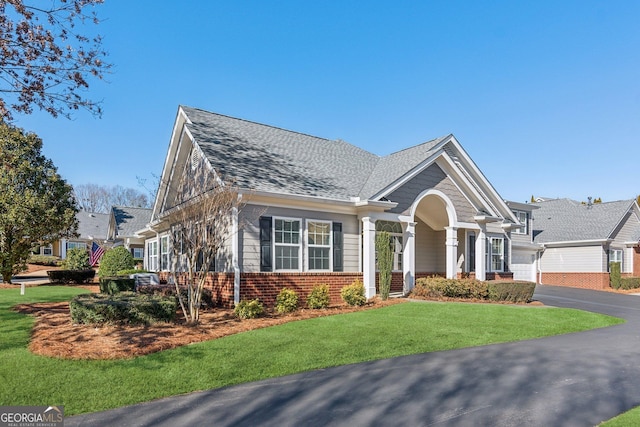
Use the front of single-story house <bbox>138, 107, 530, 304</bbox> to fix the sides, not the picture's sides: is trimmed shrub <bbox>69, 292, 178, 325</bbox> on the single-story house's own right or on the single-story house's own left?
on the single-story house's own right

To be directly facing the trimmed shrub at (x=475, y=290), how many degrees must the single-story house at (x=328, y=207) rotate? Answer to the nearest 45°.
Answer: approximately 45° to its left

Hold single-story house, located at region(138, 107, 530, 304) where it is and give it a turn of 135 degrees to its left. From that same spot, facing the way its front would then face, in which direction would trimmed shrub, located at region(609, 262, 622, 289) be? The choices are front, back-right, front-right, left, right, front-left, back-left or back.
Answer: front-right

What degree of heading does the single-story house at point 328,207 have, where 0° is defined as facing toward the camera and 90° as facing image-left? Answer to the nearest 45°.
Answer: approximately 315°

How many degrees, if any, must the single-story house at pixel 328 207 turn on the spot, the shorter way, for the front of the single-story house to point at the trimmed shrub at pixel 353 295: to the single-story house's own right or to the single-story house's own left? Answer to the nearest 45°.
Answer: approximately 45° to the single-story house's own right

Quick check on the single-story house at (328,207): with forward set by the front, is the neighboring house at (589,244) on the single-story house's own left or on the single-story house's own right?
on the single-story house's own left

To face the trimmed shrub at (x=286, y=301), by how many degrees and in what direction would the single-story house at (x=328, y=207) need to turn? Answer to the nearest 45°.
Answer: approximately 45° to its right

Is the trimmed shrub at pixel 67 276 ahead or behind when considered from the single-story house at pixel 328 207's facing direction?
behind
